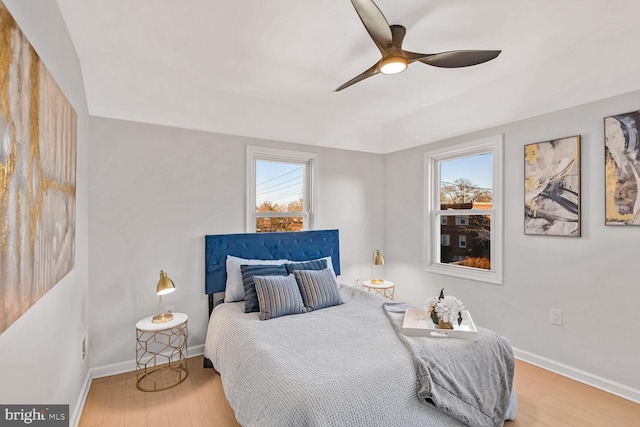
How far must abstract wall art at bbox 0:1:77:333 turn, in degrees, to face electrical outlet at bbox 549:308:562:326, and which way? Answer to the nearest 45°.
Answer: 0° — it already faces it

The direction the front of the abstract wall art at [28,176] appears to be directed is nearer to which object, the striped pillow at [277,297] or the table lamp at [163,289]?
the striped pillow

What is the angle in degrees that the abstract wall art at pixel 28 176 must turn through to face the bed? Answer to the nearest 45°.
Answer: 0° — it already faces it

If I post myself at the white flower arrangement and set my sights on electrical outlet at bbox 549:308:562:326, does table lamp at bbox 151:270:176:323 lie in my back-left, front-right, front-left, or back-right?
back-left

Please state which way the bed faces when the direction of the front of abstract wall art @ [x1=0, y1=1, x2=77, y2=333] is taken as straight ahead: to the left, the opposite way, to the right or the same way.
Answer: to the right

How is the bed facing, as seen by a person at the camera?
facing the viewer and to the right of the viewer

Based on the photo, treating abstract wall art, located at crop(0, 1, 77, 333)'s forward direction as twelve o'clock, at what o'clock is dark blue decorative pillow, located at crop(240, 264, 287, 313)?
The dark blue decorative pillow is roughly at 11 o'clock from the abstract wall art.

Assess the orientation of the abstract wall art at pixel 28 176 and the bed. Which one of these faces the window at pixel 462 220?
the abstract wall art

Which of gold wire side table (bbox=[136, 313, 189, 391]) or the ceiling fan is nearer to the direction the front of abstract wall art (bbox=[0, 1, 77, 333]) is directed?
the ceiling fan

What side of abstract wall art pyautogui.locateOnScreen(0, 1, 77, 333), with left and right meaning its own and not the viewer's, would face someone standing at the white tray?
front

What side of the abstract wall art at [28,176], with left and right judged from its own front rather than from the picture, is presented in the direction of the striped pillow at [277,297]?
front

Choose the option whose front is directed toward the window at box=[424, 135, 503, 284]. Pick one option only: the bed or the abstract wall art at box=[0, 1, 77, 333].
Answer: the abstract wall art

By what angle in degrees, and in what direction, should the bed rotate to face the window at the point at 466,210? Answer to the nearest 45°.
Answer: approximately 90° to its left

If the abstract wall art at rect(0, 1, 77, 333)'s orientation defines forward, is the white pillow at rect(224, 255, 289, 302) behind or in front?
in front

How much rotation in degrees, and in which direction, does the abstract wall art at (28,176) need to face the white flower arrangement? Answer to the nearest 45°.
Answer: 0° — it already faces it

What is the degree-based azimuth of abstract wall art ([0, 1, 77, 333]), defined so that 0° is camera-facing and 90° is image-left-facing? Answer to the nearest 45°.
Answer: approximately 270°

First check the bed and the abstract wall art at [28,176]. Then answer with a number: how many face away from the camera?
0

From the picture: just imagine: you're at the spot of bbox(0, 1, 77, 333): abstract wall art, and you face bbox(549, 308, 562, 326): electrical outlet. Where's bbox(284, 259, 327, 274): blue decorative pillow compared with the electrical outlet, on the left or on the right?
left
